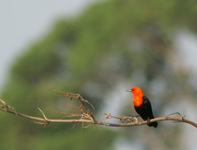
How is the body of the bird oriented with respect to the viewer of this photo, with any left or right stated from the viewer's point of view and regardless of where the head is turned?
facing the viewer and to the left of the viewer
